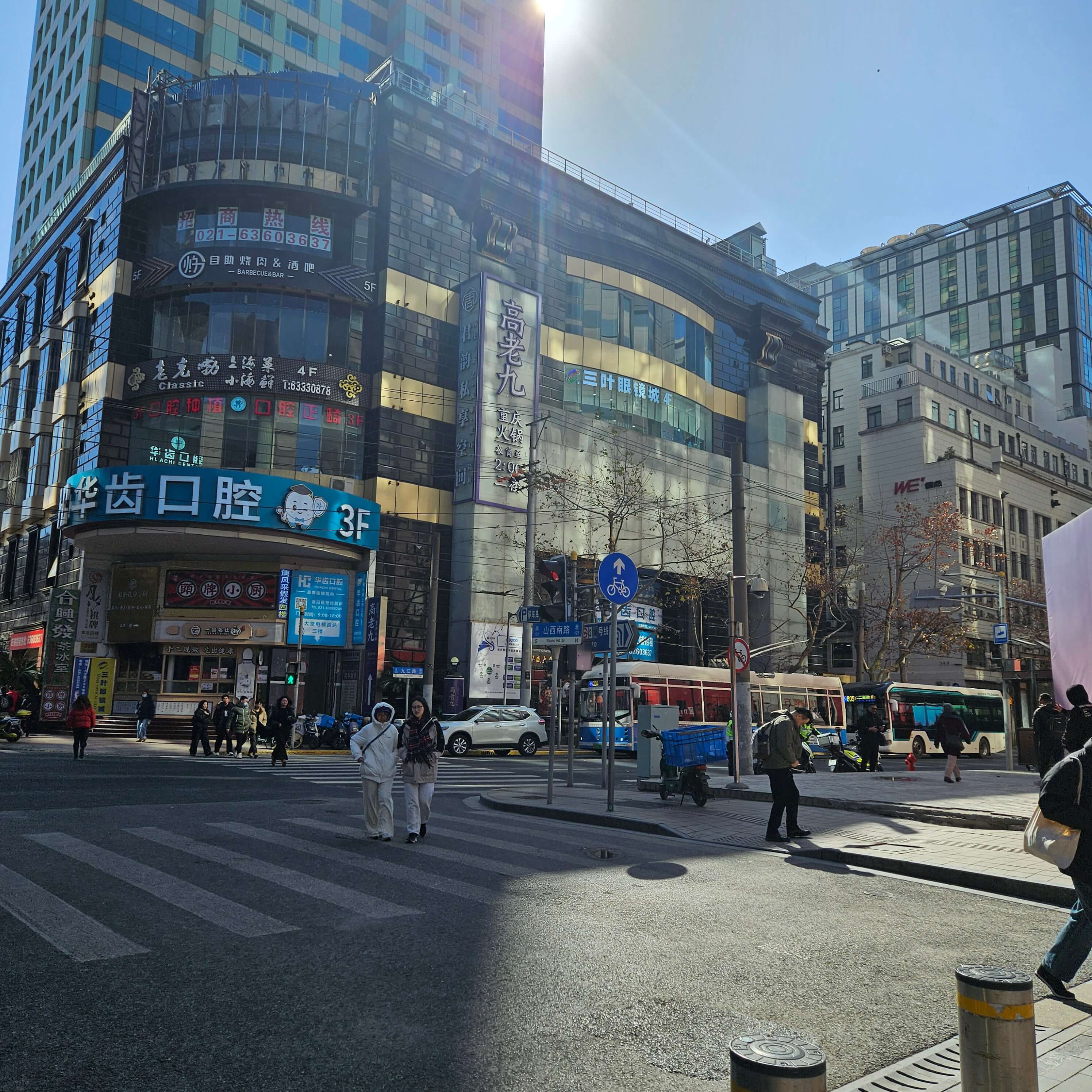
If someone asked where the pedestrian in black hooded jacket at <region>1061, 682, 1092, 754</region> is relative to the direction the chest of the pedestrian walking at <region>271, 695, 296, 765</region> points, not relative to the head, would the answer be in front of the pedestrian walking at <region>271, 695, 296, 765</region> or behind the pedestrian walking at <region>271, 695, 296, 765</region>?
in front

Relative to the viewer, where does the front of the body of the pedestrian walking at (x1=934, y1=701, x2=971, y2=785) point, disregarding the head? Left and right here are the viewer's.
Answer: facing away from the viewer

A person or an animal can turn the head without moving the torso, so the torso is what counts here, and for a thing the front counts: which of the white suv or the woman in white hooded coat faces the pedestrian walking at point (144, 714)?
the white suv

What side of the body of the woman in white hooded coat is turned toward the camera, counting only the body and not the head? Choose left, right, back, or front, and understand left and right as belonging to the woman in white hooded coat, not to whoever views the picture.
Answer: front

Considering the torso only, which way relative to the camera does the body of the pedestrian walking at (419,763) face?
toward the camera

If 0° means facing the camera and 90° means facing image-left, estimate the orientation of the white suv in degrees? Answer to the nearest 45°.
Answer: approximately 90°

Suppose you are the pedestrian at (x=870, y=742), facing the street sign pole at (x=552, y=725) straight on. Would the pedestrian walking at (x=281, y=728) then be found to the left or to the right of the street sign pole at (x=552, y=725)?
right

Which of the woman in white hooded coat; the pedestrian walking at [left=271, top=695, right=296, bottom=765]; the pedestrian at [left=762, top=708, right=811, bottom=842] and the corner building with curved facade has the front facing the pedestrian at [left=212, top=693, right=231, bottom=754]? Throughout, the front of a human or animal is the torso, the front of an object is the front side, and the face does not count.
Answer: the corner building with curved facade

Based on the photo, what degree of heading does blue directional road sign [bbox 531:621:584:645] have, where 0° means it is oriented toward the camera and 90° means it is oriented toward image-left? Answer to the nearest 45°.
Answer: approximately 0°

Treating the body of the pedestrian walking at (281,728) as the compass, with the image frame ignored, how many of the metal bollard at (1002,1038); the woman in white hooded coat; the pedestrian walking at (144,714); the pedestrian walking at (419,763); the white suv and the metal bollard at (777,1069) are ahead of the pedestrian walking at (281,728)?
4

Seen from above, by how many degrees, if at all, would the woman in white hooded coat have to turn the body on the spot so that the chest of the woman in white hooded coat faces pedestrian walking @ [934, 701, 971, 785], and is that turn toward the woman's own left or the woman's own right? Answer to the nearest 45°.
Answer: approximately 135° to the woman's own left
